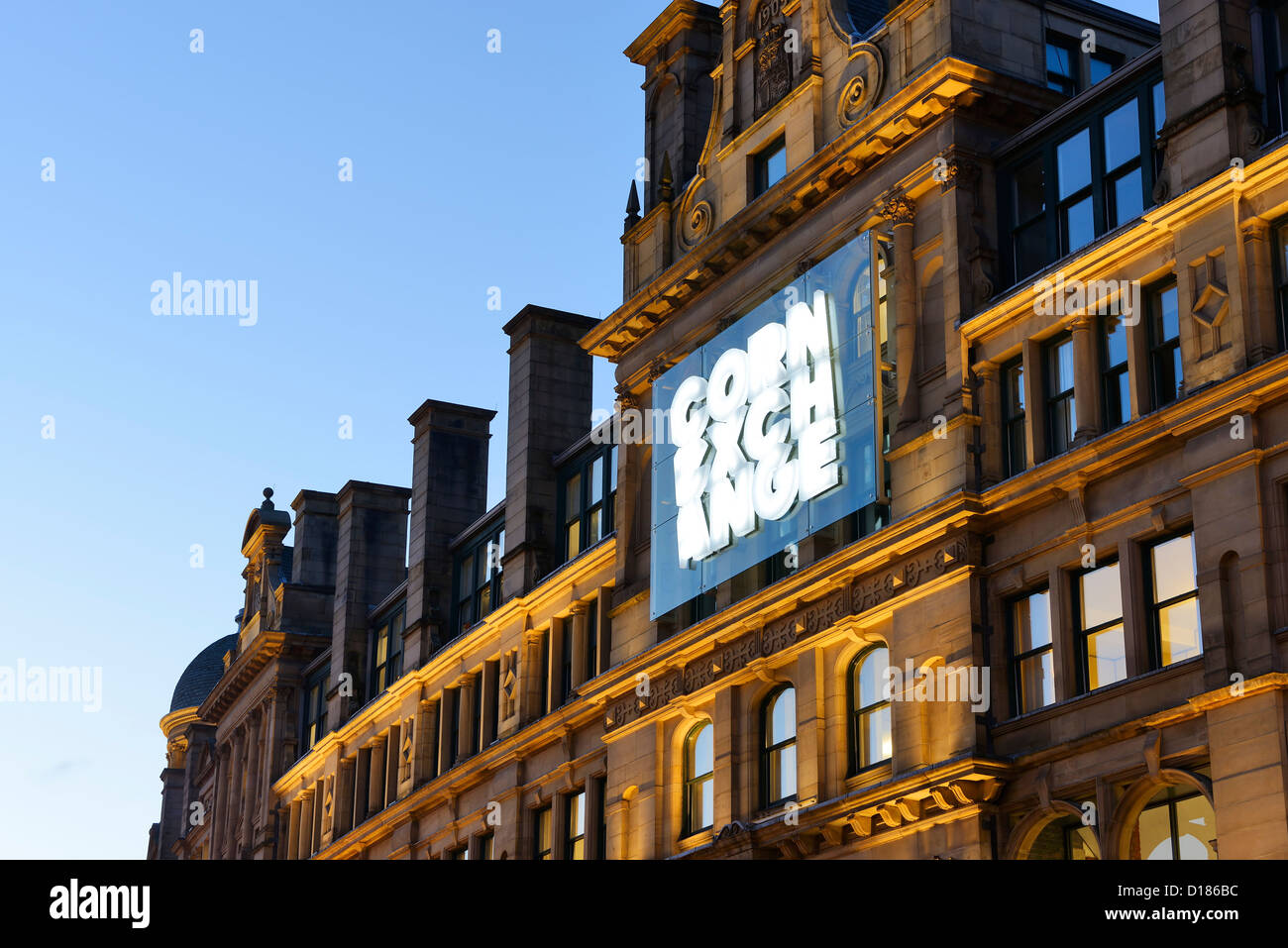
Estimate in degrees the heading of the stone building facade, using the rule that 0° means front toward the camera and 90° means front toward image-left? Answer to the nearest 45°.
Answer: approximately 45°
